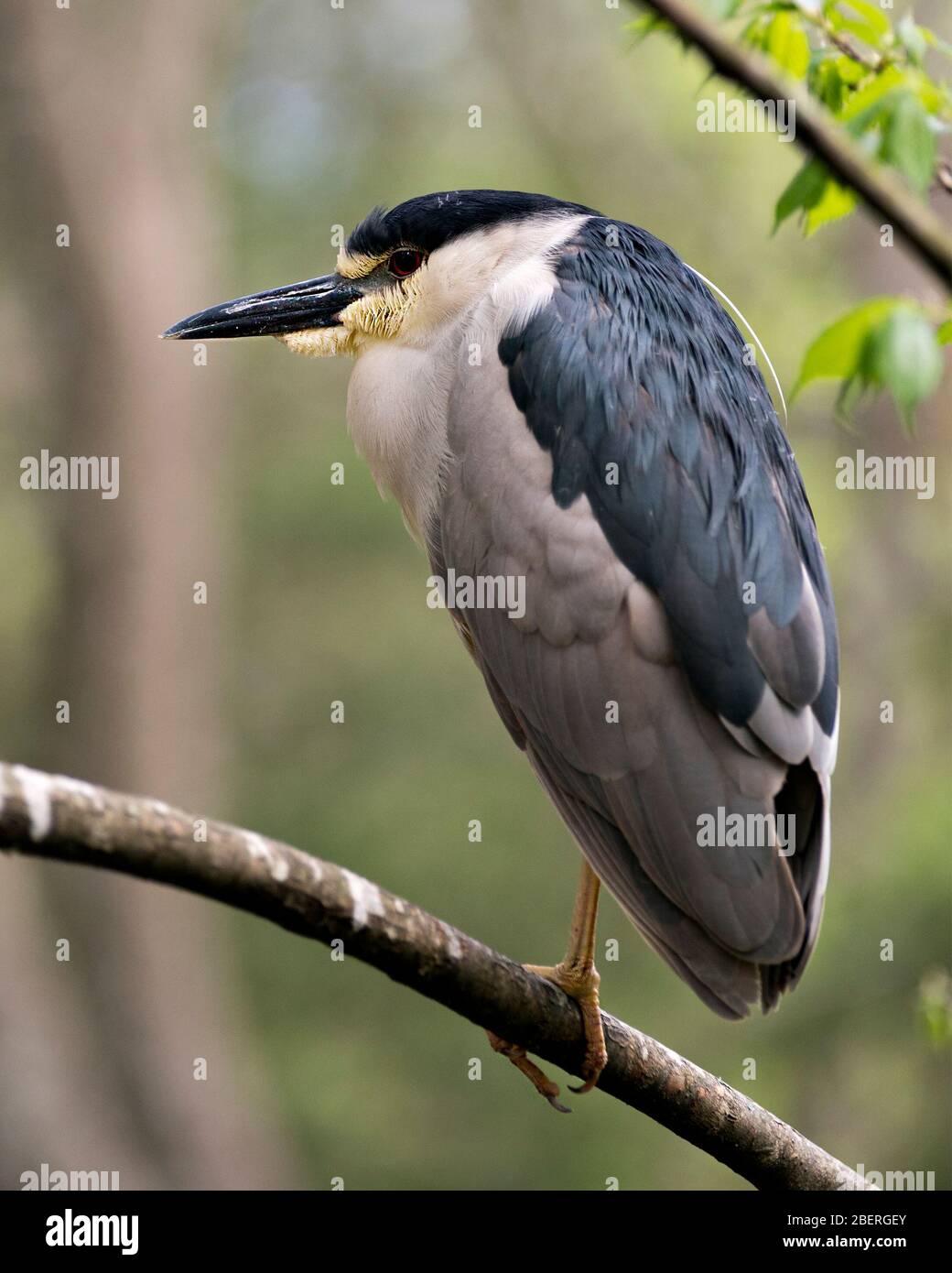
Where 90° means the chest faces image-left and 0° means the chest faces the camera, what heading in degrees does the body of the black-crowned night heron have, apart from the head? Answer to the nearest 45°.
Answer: approximately 90°

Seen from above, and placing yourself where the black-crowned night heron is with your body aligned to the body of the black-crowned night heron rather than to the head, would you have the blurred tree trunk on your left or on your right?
on your right
